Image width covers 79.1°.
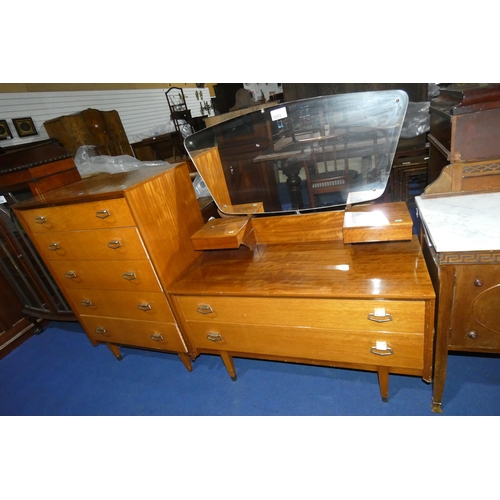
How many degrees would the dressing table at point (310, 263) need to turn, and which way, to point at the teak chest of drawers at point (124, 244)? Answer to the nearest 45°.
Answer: approximately 90° to its right

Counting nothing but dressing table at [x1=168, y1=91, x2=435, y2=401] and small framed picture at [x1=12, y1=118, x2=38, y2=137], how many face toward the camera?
2

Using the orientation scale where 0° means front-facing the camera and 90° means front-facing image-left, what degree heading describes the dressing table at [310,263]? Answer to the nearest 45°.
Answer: approximately 0°

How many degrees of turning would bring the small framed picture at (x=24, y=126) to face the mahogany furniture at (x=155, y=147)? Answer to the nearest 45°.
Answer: approximately 90° to its left

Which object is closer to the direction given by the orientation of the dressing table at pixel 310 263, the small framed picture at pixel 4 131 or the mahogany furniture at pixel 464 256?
the mahogany furniture

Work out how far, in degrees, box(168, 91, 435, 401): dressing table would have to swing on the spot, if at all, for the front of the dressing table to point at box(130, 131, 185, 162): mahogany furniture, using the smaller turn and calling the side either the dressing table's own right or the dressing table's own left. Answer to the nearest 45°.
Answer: approximately 135° to the dressing table's own right

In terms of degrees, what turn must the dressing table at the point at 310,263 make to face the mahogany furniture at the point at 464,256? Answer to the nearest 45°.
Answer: approximately 90° to its left

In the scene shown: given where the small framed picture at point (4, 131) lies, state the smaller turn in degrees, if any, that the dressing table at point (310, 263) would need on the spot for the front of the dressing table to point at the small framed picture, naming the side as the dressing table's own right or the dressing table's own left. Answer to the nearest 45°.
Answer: approximately 135° to the dressing table's own right

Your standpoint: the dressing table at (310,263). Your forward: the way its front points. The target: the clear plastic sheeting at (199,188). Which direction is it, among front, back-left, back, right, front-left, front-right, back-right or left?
back-right

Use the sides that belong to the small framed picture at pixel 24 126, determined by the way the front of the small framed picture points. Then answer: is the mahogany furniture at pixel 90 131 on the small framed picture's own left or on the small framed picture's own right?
on the small framed picture's own left
